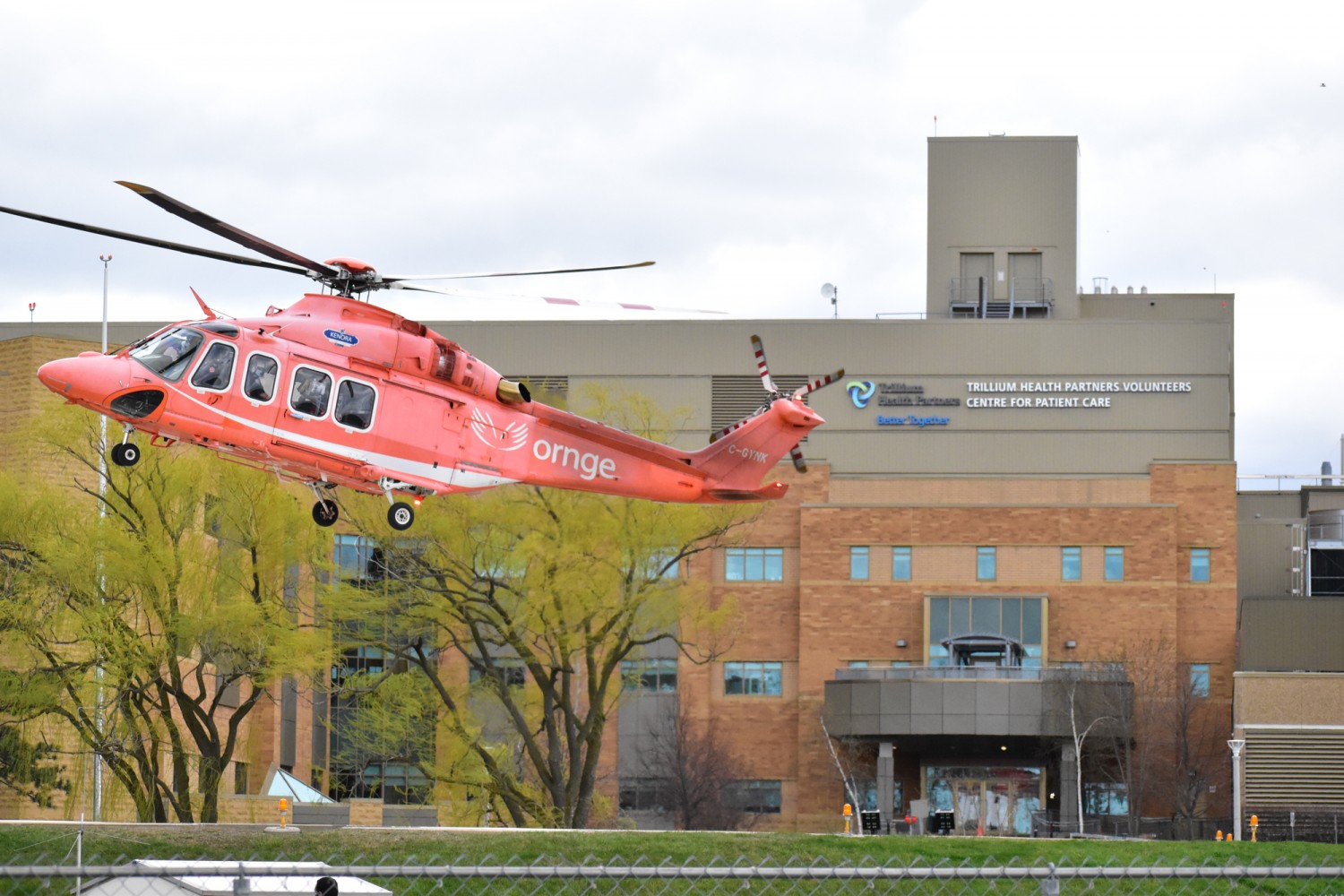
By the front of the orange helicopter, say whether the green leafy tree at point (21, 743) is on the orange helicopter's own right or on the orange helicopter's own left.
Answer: on the orange helicopter's own right

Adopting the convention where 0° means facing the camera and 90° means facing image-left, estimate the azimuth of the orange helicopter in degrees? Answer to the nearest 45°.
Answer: approximately 45°

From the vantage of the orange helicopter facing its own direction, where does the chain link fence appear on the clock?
The chain link fence is roughly at 10 o'clock from the orange helicopter.

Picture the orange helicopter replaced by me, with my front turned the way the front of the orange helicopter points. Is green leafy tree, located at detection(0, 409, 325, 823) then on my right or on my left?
on my right

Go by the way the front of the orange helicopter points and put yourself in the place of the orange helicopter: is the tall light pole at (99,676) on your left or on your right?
on your right
